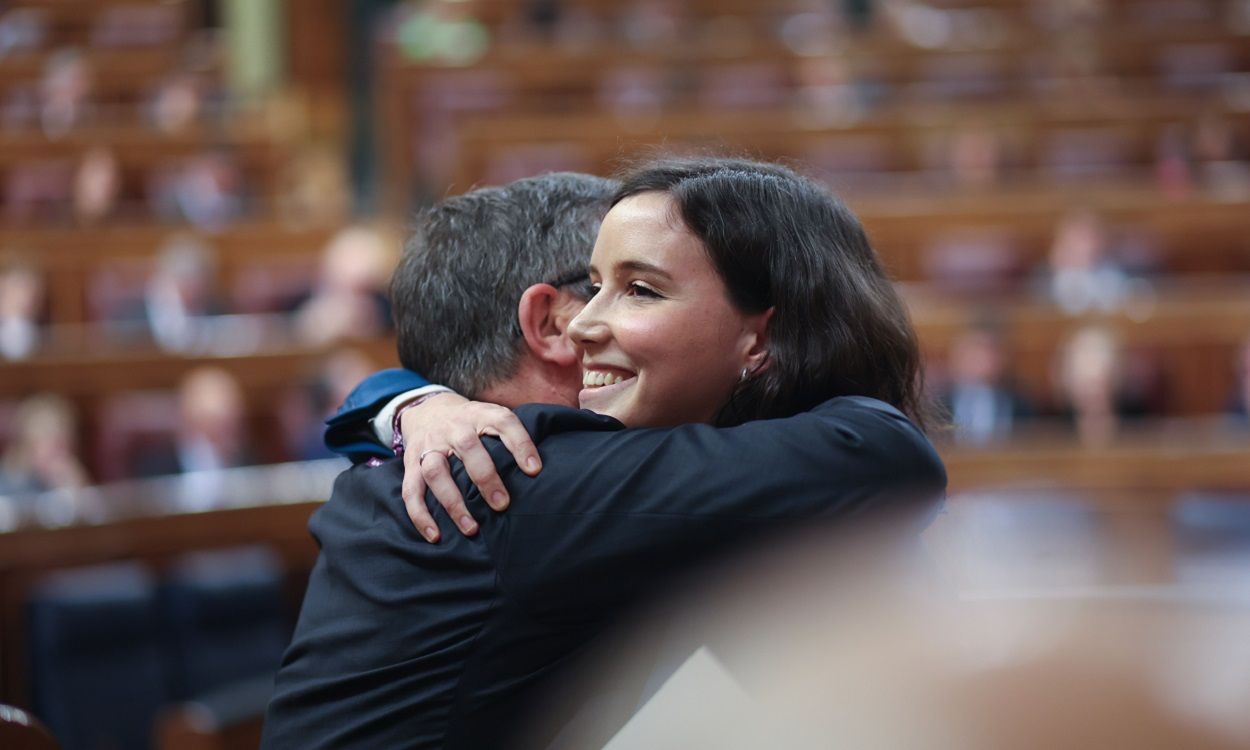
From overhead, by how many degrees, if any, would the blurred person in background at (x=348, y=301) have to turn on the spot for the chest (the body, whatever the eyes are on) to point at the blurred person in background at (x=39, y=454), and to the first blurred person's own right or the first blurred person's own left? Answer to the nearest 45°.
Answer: approximately 45° to the first blurred person's own right

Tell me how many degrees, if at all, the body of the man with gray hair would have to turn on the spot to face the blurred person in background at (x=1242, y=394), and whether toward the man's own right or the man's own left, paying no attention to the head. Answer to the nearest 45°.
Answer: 0° — they already face them

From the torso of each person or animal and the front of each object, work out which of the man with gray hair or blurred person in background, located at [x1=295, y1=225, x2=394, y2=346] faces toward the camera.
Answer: the blurred person in background

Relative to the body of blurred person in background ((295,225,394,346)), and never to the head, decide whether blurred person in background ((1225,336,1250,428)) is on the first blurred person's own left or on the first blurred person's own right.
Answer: on the first blurred person's own left

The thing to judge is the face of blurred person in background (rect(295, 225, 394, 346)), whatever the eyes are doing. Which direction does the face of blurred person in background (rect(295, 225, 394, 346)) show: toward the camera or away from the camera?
toward the camera

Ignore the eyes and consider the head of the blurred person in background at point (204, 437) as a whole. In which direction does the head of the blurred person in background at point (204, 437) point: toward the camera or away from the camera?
toward the camera

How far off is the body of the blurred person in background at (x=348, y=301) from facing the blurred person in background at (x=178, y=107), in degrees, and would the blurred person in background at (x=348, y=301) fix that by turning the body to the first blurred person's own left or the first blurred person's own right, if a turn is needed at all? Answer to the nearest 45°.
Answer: approximately 180°

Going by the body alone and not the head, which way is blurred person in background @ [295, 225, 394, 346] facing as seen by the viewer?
toward the camera

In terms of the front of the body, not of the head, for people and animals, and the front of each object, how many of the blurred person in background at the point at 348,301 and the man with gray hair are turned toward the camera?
1

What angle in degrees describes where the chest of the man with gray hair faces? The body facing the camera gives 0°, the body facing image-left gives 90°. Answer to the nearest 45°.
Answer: approximately 225°

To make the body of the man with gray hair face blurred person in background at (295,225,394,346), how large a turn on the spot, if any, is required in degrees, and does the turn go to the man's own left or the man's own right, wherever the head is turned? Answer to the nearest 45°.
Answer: approximately 45° to the man's own left

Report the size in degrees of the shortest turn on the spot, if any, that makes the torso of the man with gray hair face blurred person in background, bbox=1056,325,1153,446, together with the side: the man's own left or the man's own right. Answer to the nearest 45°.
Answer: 0° — they already face them

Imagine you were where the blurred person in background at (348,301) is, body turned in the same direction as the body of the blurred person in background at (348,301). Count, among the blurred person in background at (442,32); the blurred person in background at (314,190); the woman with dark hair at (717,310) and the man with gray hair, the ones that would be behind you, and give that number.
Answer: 2

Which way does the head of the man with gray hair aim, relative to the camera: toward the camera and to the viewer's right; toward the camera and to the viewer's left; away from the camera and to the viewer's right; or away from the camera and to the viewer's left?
away from the camera and to the viewer's right
